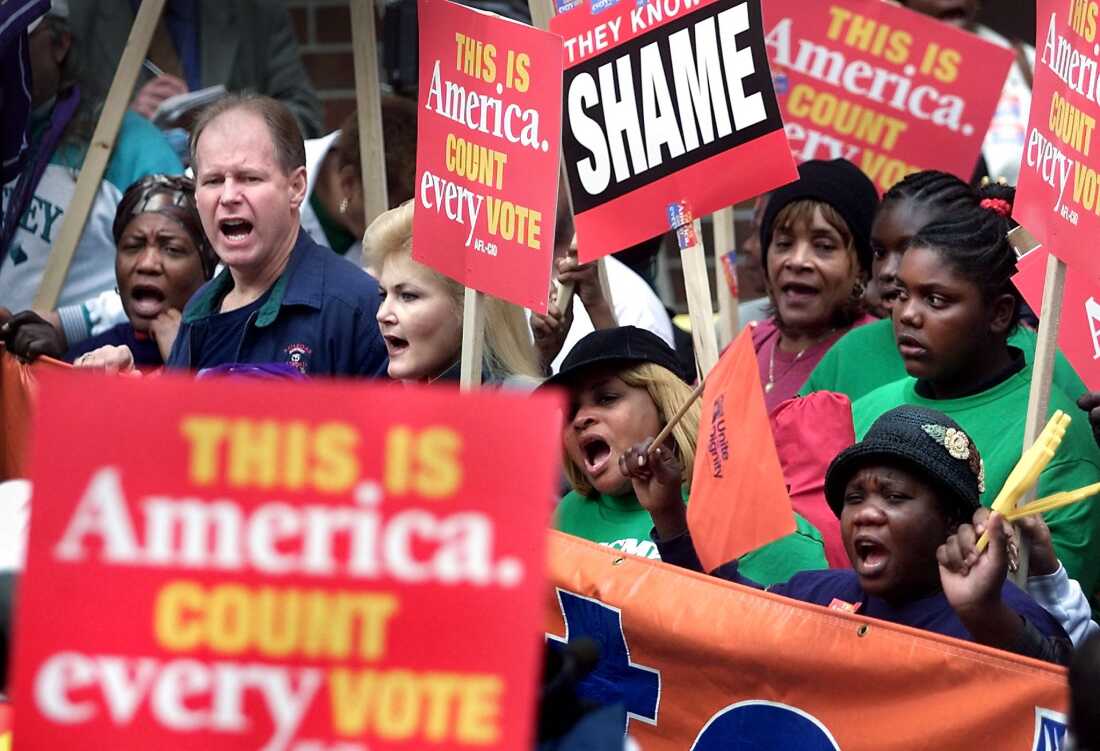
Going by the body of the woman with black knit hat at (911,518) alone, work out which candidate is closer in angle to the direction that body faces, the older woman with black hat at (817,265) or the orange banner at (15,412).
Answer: the orange banner

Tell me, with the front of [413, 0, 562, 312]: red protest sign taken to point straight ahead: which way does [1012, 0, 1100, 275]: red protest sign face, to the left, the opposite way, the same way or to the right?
the same way

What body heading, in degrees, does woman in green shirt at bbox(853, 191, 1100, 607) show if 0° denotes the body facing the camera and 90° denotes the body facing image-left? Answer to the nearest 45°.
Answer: approximately 45°

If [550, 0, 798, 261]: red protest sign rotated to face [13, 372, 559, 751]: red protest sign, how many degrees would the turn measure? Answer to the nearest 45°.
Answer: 0° — it already faces it

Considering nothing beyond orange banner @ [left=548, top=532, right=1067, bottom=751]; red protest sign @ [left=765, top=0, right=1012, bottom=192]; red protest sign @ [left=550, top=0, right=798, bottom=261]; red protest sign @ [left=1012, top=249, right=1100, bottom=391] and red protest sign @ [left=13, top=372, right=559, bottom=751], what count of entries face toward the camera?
5

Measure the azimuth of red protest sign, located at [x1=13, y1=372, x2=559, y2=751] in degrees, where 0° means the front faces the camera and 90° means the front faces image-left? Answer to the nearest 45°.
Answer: approximately 0°

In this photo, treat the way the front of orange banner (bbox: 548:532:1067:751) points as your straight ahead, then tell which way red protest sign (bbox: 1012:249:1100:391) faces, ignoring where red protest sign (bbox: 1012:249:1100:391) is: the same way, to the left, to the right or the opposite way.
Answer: the same way

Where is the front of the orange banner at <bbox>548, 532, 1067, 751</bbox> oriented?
toward the camera

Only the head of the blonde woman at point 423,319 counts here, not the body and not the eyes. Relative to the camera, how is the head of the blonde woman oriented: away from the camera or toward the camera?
toward the camera

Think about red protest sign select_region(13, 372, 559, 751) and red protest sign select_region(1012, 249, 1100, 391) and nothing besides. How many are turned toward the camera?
2
